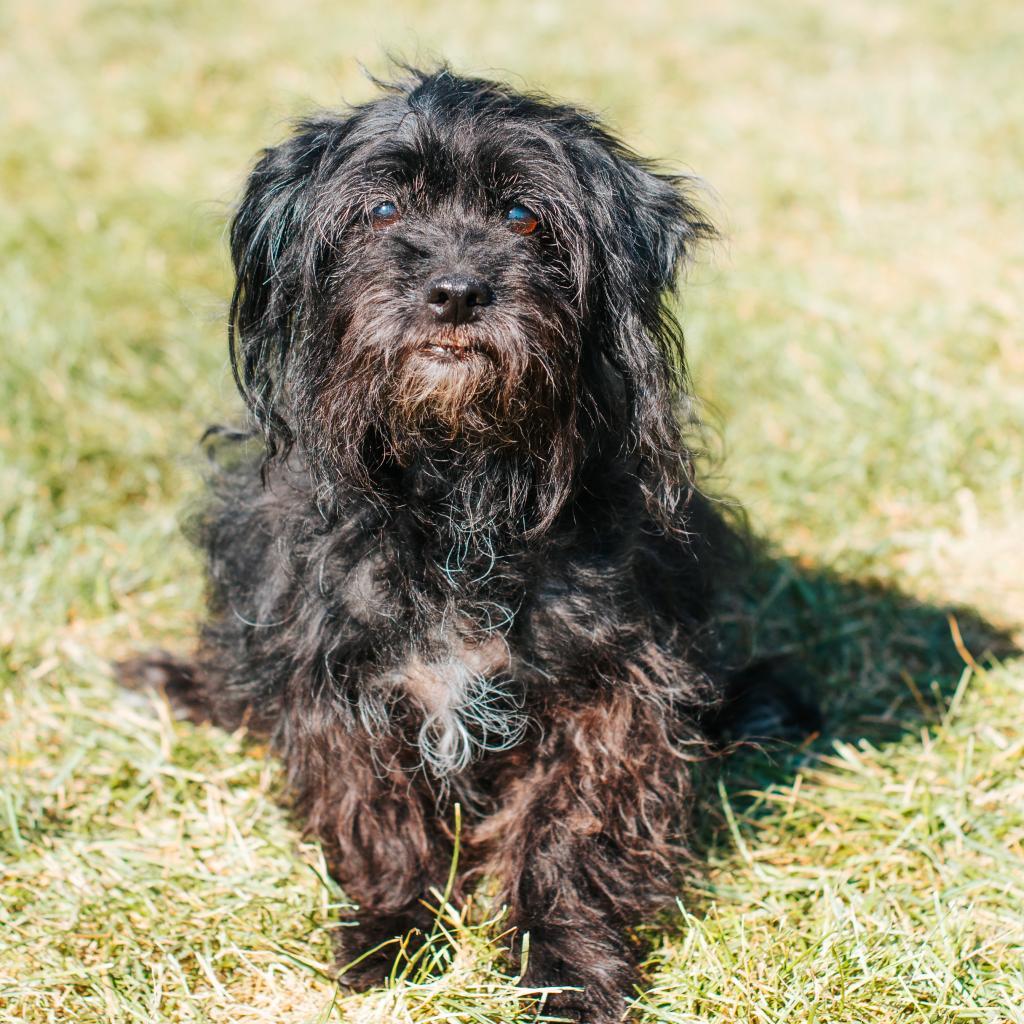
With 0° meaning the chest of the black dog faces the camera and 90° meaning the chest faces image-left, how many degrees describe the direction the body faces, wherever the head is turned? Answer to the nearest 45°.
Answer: approximately 0°
